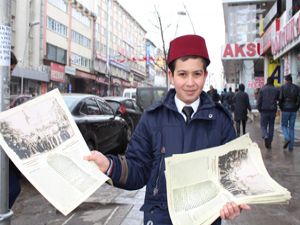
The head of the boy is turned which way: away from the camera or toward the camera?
toward the camera

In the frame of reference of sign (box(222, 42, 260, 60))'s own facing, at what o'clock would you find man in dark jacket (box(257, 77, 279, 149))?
The man in dark jacket is roughly at 12 o'clock from the sign.

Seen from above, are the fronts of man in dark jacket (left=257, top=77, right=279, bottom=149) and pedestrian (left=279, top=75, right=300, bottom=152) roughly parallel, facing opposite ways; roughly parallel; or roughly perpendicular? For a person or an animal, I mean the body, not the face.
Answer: roughly parallel

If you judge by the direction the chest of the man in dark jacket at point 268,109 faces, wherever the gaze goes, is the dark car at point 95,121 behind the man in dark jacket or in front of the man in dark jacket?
behind

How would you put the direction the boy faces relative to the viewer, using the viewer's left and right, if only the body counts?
facing the viewer

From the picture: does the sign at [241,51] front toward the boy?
yes

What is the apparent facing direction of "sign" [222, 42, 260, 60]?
toward the camera

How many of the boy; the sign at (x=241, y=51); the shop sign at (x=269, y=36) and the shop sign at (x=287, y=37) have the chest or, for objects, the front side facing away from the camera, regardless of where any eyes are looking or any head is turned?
0

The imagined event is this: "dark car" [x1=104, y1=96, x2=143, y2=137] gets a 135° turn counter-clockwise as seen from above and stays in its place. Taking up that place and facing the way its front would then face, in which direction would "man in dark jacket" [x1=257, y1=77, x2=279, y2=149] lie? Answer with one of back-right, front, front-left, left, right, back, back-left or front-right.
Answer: back-left
